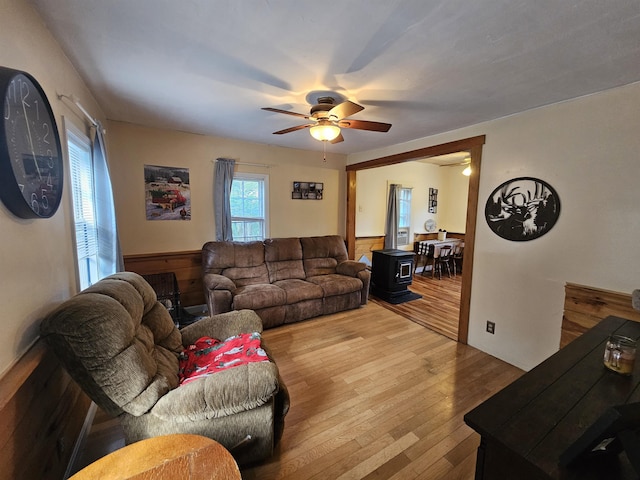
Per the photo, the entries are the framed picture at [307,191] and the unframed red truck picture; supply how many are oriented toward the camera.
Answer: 2

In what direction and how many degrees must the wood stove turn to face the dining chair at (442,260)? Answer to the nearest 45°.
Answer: approximately 90° to its left

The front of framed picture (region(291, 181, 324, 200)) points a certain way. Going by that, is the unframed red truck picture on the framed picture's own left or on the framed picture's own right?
on the framed picture's own right

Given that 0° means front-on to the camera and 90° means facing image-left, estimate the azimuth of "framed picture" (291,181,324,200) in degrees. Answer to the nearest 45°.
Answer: approximately 0°

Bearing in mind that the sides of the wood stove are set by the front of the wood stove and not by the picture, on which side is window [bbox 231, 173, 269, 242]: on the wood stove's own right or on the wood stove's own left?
on the wood stove's own right

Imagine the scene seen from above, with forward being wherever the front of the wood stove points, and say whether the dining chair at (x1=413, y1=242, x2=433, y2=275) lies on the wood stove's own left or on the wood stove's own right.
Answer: on the wood stove's own left

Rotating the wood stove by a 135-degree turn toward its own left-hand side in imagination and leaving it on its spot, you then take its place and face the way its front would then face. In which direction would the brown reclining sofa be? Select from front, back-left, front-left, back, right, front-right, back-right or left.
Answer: back-left

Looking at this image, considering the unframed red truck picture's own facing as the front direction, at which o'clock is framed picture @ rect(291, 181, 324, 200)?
The framed picture is roughly at 9 o'clock from the unframed red truck picture.

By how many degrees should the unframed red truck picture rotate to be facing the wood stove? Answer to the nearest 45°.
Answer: approximately 90° to its left

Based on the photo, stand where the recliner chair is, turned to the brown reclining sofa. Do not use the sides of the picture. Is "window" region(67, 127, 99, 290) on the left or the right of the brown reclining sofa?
left

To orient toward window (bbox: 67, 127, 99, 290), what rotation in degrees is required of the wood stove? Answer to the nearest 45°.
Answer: approximately 90° to its right

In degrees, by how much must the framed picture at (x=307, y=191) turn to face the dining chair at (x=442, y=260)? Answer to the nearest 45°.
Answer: approximately 90° to its left

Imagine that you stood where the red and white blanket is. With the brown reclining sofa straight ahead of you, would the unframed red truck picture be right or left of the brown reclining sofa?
left
